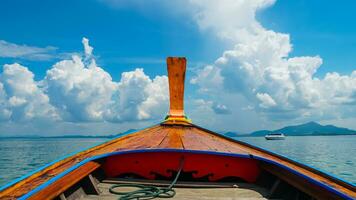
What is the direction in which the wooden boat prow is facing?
away from the camera
